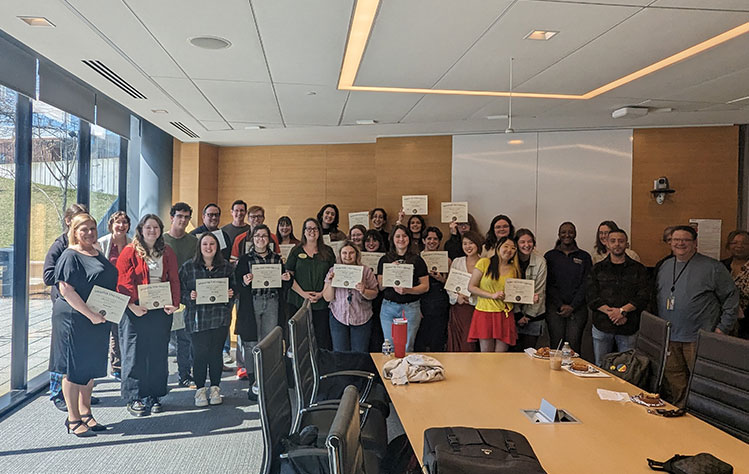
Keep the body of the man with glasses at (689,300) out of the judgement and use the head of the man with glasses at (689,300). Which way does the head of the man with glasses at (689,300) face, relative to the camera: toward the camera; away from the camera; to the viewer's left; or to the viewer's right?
toward the camera

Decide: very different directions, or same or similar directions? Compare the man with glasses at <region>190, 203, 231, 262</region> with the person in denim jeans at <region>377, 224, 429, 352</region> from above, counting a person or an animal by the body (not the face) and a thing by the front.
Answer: same or similar directions

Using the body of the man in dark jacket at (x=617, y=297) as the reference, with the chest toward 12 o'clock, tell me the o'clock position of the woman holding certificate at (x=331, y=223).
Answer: The woman holding certificate is roughly at 3 o'clock from the man in dark jacket.

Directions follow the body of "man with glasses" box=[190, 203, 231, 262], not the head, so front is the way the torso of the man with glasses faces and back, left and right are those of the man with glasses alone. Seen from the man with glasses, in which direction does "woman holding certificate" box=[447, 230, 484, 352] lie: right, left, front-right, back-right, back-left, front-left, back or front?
front-left

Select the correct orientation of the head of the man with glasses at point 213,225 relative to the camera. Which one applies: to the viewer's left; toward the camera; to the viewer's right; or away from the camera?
toward the camera

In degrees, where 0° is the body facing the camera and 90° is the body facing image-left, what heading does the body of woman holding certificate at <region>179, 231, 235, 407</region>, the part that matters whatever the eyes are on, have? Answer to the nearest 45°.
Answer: approximately 0°

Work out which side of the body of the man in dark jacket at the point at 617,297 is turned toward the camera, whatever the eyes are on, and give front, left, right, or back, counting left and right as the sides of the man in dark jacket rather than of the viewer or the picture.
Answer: front

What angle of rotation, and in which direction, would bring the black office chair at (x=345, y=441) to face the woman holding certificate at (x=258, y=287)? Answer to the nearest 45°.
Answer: approximately 90° to its left

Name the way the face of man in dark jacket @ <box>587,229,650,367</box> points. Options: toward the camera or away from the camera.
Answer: toward the camera

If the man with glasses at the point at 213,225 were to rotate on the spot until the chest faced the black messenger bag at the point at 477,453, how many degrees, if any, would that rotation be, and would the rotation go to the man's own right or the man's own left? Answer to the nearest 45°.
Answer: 0° — they already face it

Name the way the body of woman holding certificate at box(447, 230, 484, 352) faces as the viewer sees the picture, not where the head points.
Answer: toward the camera

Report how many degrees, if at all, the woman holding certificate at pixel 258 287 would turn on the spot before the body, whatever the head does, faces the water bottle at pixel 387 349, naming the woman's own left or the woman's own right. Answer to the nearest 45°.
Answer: approximately 45° to the woman's own left

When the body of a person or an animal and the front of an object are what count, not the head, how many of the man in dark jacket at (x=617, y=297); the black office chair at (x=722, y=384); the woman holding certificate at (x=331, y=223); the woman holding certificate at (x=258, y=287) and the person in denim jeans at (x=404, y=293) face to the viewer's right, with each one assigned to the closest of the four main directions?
0

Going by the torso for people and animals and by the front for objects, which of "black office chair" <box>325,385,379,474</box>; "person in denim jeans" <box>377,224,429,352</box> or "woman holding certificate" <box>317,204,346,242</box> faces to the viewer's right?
the black office chair

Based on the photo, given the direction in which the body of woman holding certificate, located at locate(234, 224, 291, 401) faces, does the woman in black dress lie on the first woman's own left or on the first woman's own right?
on the first woman's own right

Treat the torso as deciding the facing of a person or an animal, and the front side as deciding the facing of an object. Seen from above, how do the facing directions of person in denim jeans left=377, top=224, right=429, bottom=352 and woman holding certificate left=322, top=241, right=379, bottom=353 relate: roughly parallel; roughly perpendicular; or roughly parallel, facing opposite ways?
roughly parallel

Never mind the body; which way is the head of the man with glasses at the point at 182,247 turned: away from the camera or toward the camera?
toward the camera

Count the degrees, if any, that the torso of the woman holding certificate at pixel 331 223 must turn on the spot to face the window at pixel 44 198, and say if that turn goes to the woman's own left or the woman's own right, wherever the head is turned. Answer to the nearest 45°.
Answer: approximately 90° to the woman's own right

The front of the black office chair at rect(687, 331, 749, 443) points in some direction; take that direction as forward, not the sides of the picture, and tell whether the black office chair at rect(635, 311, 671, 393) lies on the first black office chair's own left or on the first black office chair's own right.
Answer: on the first black office chair's own right

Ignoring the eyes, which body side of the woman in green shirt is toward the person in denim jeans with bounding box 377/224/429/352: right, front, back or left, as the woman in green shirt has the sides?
left

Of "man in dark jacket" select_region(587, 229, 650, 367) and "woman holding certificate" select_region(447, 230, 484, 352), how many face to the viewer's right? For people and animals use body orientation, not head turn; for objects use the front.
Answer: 0

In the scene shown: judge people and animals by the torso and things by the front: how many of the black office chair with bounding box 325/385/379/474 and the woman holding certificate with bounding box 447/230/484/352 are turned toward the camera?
1

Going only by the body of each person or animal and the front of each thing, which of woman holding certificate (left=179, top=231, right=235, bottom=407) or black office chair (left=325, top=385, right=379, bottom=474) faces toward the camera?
the woman holding certificate
